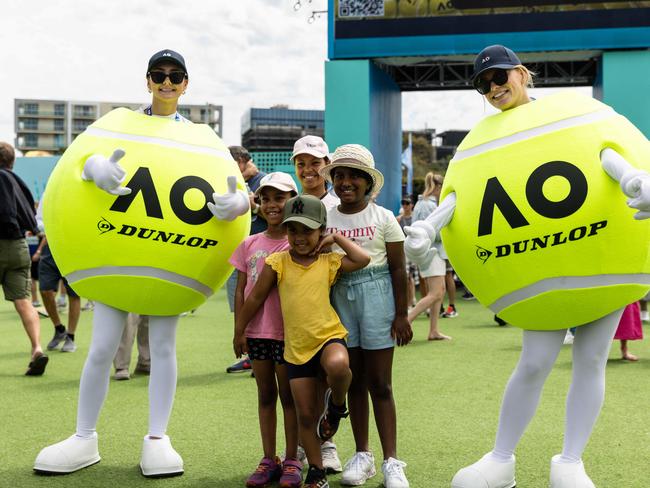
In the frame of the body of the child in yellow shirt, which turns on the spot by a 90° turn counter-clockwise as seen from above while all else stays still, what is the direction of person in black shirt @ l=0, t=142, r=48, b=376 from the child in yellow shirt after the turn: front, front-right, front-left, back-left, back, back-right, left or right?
back-left

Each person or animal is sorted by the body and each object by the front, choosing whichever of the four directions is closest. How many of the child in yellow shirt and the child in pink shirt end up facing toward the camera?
2

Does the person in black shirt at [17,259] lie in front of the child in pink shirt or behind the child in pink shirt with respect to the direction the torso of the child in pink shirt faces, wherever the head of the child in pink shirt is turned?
behind

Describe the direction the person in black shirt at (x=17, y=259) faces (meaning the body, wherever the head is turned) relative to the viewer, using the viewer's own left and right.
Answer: facing away from the viewer and to the left of the viewer

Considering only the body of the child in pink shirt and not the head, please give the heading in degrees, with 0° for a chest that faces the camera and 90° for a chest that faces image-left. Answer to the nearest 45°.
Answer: approximately 0°

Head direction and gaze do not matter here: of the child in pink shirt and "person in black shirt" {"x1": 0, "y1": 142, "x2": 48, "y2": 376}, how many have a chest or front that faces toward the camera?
1

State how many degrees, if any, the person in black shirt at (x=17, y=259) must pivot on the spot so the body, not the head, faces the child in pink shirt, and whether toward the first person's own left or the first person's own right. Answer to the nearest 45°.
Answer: approximately 135° to the first person's own left
